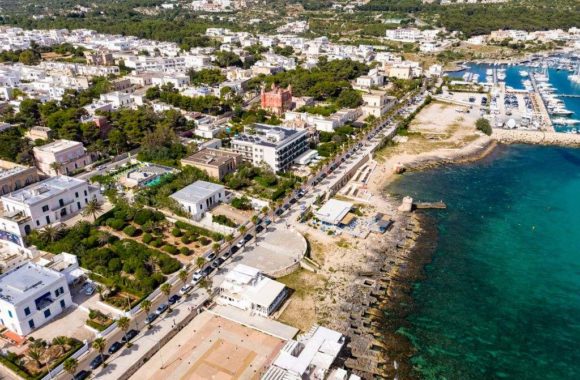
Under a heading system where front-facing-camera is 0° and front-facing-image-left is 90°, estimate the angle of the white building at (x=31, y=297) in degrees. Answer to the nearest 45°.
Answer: approximately 315°

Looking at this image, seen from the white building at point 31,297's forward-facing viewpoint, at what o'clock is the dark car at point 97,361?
The dark car is roughly at 1 o'clock from the white building.

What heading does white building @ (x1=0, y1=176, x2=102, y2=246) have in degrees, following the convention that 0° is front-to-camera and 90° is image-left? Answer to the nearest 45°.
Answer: approximately 315°

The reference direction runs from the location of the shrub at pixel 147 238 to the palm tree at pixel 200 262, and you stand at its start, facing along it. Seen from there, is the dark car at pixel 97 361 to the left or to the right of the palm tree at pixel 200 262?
right

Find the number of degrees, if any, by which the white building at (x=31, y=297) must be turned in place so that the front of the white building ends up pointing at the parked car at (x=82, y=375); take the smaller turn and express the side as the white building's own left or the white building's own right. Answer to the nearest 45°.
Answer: approximately 45° to the white building's own right

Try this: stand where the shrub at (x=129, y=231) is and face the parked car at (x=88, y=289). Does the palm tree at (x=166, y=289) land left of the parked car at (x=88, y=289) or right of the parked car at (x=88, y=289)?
left

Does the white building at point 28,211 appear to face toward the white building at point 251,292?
yes

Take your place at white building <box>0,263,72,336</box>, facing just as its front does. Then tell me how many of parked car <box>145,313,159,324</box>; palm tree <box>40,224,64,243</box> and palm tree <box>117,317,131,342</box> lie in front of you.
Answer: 2

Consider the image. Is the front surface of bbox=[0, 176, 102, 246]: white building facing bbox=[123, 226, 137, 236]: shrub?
yes

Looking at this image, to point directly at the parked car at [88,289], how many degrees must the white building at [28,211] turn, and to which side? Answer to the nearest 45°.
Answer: approximately 45° to its right

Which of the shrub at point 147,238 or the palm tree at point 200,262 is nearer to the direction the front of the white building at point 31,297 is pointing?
the palm tree

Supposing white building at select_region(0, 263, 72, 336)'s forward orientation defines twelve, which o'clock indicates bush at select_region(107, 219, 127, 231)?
The bush is roughly at 9 o'clock from the white building.
